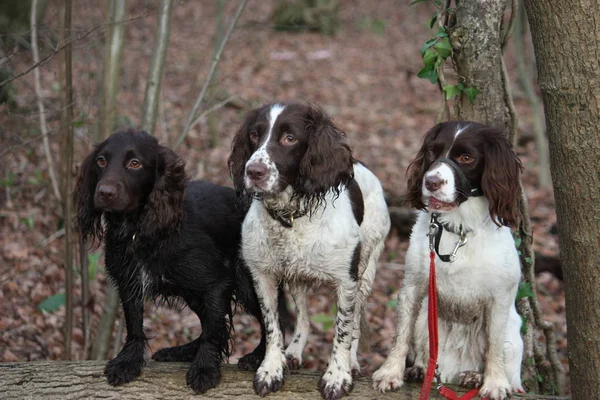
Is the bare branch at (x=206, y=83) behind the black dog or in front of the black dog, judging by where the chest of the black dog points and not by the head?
behind

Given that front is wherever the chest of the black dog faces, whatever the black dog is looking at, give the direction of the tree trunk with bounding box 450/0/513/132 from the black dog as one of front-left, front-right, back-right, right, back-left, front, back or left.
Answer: back-left

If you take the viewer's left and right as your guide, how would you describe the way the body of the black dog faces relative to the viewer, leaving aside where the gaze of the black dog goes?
facing the viewer and to the left of the viewer

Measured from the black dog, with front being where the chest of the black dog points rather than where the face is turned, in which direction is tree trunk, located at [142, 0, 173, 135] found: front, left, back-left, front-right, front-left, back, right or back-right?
back-right

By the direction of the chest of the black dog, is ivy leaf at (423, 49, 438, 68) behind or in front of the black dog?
behind

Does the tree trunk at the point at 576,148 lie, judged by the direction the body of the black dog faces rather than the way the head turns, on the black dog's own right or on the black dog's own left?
on the black dog's own left

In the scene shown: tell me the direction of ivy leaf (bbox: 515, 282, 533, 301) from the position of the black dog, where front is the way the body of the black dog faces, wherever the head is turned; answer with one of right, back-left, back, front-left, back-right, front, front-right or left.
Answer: back-left

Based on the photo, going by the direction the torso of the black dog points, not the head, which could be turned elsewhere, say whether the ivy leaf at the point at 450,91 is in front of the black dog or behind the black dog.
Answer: behind

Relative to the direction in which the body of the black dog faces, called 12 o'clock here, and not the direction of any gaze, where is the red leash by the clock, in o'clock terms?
The red leash is roughly at 8 o'clock from the black dog.

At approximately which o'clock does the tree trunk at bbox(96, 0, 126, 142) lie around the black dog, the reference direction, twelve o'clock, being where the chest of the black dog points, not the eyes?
The tree trunk is roughly at 4 o'clock from the black dog.
